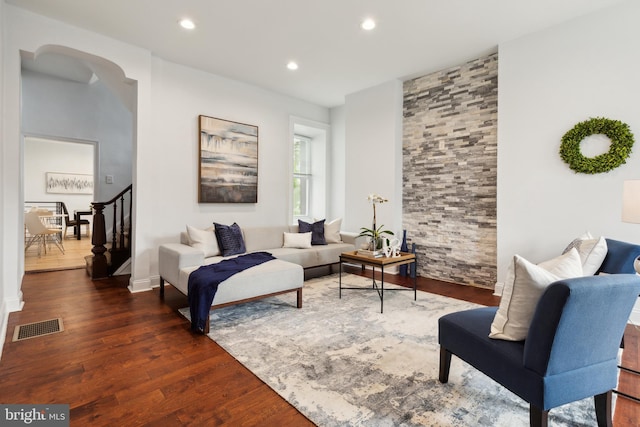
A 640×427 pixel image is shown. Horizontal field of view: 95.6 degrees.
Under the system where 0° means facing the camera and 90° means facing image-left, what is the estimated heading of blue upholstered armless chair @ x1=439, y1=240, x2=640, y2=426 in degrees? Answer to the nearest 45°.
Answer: approximately 135°

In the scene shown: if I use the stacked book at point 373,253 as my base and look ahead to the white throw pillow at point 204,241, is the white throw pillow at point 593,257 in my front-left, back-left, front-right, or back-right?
back-left

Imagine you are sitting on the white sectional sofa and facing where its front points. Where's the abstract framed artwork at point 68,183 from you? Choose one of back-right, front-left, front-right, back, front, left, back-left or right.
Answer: back

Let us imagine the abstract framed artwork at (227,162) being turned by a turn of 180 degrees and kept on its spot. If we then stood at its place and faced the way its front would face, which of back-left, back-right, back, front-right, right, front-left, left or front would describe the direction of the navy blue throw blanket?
back-left

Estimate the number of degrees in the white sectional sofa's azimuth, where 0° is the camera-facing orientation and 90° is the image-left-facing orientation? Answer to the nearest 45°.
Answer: approximately 315°

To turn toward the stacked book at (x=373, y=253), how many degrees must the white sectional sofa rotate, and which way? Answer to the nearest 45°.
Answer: approximately 45° to its left

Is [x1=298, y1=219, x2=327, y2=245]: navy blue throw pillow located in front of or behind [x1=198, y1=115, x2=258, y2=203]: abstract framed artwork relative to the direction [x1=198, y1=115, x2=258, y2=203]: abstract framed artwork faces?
in front

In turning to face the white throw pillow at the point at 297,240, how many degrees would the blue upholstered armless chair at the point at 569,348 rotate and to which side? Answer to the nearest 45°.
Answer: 0° — it already faces it

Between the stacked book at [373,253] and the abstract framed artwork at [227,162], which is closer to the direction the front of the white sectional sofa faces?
the stacked book

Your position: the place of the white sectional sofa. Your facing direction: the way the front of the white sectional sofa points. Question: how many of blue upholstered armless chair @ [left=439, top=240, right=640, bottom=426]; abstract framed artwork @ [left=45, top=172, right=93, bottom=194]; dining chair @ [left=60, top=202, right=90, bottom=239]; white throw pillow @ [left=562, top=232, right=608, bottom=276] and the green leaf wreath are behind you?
2

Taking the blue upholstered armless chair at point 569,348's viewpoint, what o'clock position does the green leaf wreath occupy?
The green leaf wreath is roughly at 2 o'clock from the blue upholstered armless chair.

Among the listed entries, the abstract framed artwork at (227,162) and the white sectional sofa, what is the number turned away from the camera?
0

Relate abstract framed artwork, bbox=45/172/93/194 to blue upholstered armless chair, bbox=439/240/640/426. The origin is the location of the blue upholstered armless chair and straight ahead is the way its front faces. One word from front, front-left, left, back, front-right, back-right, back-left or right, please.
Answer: front-left

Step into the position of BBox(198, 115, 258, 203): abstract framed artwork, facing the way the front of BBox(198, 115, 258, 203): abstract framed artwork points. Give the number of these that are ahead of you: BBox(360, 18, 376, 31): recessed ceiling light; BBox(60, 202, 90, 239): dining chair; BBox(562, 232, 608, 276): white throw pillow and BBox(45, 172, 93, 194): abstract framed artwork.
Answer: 2

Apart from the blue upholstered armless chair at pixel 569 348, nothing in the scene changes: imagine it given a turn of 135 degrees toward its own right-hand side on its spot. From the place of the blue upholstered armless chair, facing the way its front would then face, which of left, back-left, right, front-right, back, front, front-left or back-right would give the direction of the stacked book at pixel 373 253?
back-left
